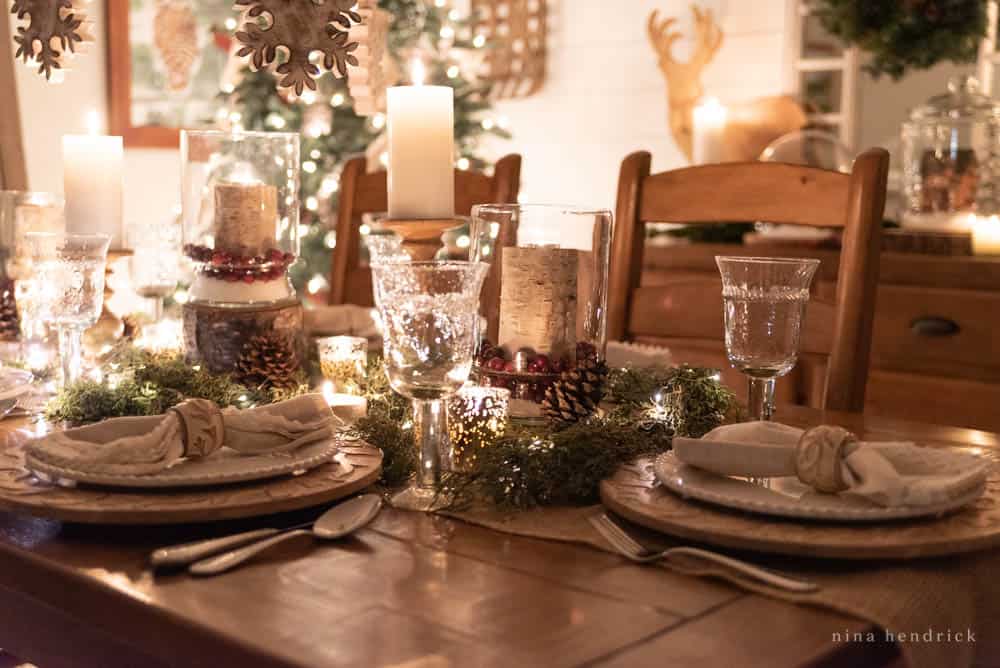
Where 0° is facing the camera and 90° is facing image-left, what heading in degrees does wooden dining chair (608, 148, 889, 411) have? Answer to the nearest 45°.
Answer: approximately 45°

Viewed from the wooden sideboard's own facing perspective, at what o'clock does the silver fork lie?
The silver fork is roughly at 11 o'clock from the wooden sideboard.

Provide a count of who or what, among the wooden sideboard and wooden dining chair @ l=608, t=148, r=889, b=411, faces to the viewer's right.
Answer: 0

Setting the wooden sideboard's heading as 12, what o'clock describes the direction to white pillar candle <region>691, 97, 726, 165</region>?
The white pillar candle is roughly at 3 o'clock from the wooden sideboard.

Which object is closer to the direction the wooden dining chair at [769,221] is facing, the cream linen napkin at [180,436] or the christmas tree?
the cream linen napkin

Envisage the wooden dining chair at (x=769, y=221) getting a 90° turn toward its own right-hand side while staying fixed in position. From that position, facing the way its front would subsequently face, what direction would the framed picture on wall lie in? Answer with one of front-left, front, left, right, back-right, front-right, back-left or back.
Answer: front

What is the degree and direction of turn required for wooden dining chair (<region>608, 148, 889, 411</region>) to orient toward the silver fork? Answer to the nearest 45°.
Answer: approximately 45° to its left

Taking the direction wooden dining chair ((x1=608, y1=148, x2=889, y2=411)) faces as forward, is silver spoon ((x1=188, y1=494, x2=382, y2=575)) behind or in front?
in front

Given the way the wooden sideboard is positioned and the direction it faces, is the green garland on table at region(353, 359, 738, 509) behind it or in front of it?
in front
